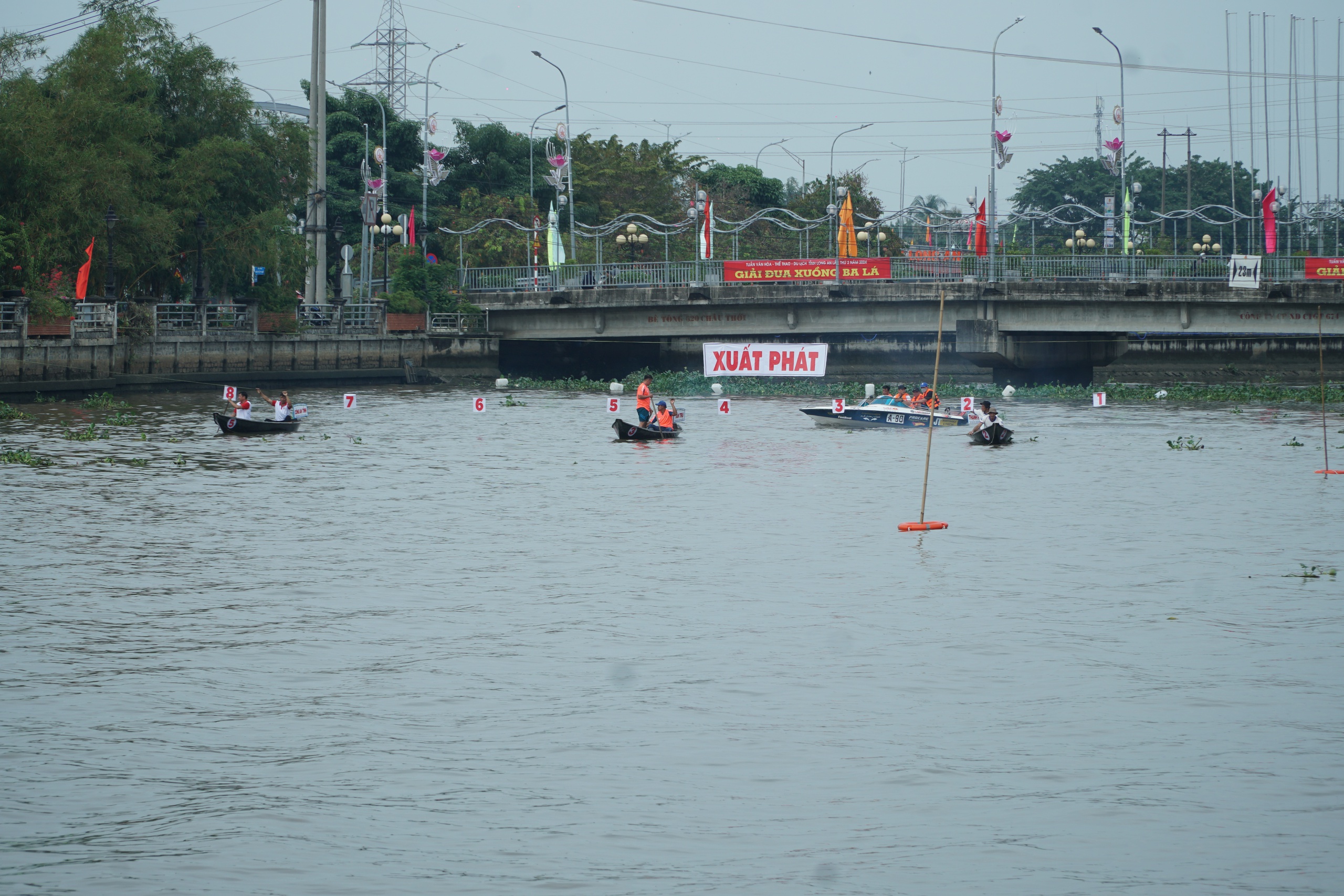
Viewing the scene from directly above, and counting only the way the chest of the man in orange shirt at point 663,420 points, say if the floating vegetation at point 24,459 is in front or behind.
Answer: in front

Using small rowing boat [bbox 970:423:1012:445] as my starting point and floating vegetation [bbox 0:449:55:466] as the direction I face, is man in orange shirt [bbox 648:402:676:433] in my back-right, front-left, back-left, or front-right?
front-right

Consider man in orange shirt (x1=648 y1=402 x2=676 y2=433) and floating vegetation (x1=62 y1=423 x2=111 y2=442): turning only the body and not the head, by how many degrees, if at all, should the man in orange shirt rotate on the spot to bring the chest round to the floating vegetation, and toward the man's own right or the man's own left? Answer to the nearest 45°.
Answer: approximately 45° to the man's own right

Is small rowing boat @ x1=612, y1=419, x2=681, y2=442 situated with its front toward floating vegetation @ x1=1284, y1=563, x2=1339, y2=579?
no

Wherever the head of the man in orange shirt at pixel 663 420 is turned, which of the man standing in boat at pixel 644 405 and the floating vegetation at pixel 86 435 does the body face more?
the floating vegetation

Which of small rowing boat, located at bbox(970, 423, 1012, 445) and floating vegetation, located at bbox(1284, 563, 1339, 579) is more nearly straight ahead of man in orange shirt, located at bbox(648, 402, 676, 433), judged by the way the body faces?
the floating vegetation

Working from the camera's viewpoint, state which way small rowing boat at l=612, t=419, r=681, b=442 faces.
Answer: facing the viewer and to the left of the viewer

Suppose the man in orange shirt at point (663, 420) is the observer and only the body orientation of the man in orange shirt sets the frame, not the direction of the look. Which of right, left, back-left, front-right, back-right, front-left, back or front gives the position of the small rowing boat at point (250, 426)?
front-right

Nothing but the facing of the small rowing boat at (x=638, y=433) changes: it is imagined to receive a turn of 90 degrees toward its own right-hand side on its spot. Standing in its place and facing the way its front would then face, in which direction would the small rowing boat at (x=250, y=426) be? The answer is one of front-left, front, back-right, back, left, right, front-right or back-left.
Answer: front-left

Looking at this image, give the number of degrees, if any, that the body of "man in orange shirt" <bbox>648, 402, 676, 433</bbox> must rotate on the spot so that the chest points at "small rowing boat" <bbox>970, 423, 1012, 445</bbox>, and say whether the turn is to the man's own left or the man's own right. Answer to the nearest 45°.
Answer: approximately 135° to the man's own left
